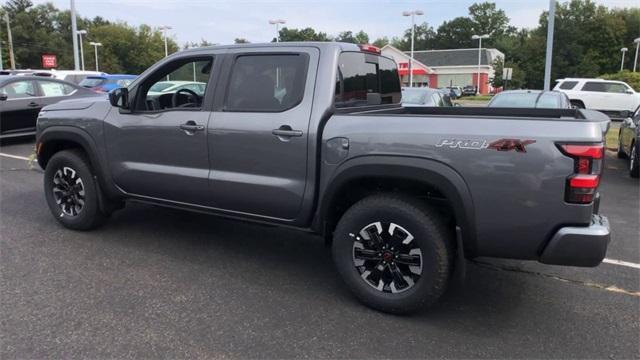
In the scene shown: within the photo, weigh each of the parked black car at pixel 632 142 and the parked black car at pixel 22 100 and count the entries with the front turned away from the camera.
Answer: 0

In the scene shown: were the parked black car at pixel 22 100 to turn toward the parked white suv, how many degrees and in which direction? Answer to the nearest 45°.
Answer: approximately 180°

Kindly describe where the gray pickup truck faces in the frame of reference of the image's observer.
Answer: facing away from the viewer and to the left of the viewer

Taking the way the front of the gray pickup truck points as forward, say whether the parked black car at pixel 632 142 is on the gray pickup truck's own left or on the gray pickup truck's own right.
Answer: on the gray pickup truck's own right

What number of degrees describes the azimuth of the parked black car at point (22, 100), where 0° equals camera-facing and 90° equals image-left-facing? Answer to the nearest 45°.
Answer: approximately 90°

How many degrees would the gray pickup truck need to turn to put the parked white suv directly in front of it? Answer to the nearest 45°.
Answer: approximately 90° to its right

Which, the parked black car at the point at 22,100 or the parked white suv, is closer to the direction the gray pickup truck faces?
the parked black car

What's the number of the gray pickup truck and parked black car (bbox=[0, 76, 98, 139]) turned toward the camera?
0

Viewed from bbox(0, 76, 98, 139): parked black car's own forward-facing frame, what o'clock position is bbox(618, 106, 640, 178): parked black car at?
bbox(618, 106, 640, 178): parked black car is roughly at 7 o'clock from bbox(0, 76, 98, 139): parked black car.

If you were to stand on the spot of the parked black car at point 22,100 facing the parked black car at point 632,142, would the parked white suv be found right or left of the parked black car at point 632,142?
left

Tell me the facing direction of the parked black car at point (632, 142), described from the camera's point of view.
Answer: facing the viewer and to the left of the viewer
